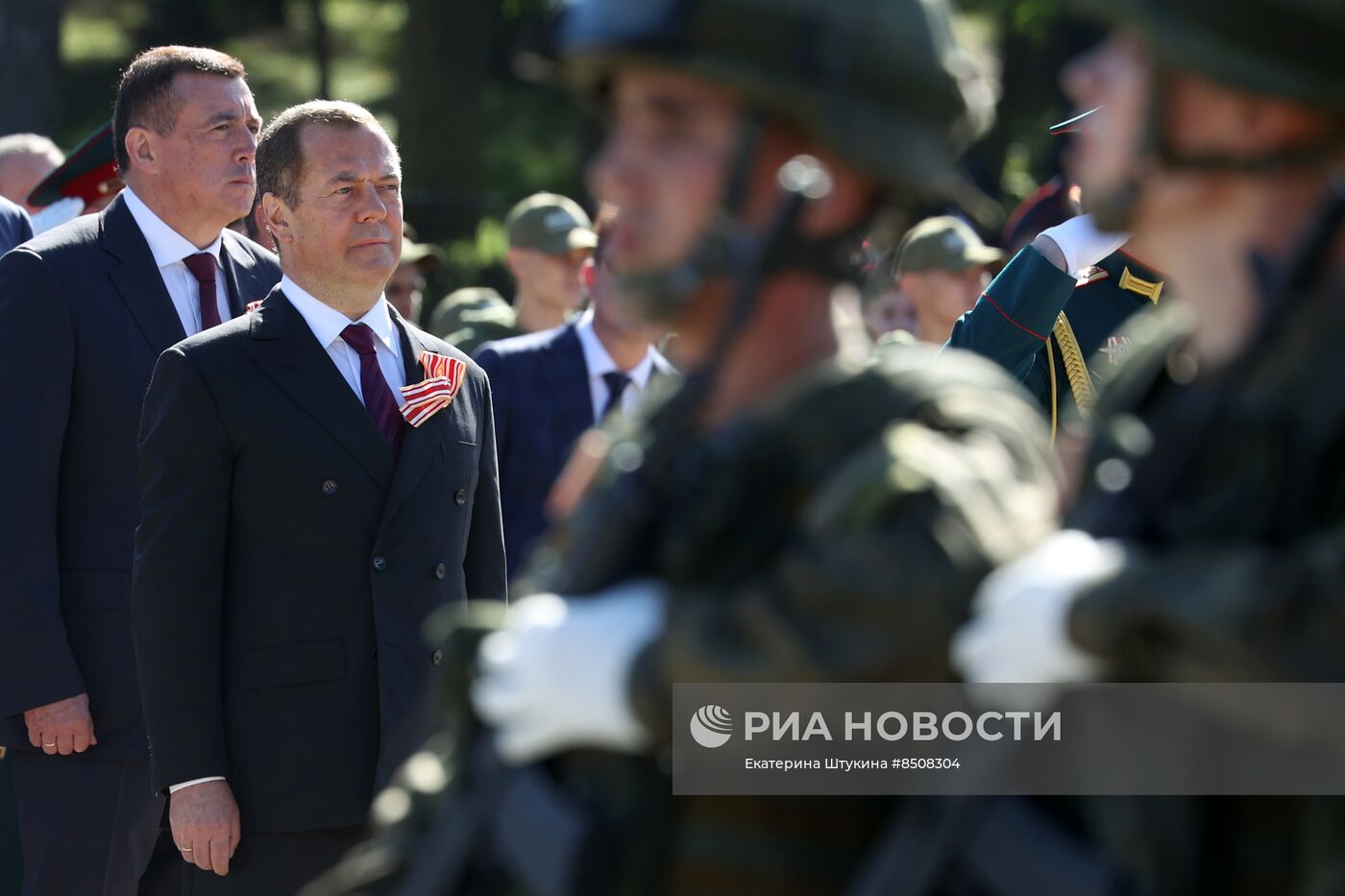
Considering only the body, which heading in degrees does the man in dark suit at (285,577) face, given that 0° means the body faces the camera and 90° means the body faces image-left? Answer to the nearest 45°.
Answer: approximately 315°

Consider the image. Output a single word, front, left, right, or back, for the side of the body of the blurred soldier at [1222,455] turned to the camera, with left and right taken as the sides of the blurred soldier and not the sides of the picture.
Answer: left

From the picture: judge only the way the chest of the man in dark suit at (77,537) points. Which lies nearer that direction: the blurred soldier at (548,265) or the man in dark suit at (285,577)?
the man in dark suit

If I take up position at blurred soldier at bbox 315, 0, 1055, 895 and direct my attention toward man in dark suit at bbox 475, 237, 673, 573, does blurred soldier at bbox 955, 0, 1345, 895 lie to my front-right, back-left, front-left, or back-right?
back-right

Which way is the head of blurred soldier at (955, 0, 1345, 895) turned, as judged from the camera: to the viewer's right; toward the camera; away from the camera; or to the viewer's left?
to the viewer's left

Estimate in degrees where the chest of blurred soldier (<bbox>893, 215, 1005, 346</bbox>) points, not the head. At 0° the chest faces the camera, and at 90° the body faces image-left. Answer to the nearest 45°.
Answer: approximately 315°

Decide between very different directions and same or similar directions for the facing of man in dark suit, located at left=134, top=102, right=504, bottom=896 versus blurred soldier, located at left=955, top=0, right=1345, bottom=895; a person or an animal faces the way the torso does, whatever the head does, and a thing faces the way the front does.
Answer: very different directions

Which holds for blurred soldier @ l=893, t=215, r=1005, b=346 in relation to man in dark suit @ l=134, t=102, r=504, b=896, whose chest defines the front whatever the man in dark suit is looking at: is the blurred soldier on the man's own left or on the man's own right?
on the man's own left

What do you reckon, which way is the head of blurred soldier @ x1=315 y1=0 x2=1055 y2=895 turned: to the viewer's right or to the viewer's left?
to the viewer's left
